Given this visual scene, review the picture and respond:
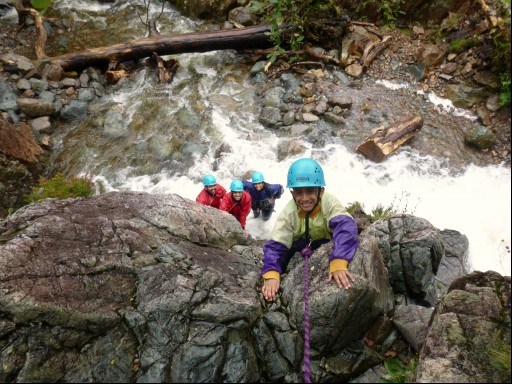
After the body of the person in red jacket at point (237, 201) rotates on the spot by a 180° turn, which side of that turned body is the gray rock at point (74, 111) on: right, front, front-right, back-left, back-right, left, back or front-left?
front-left

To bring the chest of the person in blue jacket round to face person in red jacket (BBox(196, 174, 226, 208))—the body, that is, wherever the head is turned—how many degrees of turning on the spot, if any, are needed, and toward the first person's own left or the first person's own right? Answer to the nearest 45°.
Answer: approximately 45° to the first person's own right

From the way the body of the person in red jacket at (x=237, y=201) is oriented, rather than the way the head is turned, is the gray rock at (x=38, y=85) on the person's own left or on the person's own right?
on the person's own right

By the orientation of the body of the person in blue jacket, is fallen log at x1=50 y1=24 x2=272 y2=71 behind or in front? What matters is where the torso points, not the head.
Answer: behind

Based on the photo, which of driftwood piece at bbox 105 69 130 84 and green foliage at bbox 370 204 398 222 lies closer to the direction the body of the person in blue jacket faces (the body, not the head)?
the green foliage

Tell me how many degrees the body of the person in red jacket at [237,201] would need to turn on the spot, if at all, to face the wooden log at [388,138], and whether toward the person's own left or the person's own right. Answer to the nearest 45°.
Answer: approximately 135° to the person's own left

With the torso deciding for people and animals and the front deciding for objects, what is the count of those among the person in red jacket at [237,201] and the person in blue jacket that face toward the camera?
2

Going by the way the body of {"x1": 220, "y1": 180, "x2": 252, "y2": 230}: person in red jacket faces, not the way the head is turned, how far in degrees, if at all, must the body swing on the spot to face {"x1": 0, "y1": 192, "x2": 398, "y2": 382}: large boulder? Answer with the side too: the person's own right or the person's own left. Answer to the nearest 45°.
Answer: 0° — they already face it

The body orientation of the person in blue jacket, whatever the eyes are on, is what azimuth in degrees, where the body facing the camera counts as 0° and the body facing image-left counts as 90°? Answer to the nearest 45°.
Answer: approximately 0°

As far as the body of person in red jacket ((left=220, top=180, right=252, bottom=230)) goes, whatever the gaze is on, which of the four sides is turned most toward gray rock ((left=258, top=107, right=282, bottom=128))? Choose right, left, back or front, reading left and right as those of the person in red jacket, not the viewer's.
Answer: back
